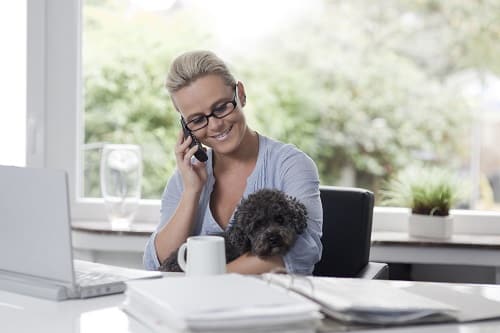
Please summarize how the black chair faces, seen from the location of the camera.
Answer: facing the viewer and to the left of the viewer

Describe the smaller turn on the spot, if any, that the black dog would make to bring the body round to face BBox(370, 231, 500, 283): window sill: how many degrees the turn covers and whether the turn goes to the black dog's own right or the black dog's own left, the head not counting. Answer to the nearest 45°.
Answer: approximately 90° to the black dog's own left

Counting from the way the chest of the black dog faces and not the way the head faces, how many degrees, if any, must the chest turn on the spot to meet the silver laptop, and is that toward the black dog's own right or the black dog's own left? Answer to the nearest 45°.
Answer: approximately 90° to the black dog's own right

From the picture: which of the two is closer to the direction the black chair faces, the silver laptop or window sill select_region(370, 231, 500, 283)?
the silver laptop

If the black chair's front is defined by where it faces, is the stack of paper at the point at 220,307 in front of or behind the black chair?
in front

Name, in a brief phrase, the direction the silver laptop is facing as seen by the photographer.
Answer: facing away from the viewer and to the right of the viewer

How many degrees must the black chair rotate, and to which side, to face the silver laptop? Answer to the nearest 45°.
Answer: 0° — it already faces it

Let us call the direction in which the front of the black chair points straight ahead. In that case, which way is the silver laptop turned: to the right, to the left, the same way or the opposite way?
the opposite way

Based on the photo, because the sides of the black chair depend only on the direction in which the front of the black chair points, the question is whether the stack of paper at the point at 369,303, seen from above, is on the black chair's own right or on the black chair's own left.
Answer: on the black chair's own left

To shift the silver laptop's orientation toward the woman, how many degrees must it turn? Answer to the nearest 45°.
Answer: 0° — it already faces them

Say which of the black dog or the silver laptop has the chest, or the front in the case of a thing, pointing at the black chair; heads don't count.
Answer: the silver laptop

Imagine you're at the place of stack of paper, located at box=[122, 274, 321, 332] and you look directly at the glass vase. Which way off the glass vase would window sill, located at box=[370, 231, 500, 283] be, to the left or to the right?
right
